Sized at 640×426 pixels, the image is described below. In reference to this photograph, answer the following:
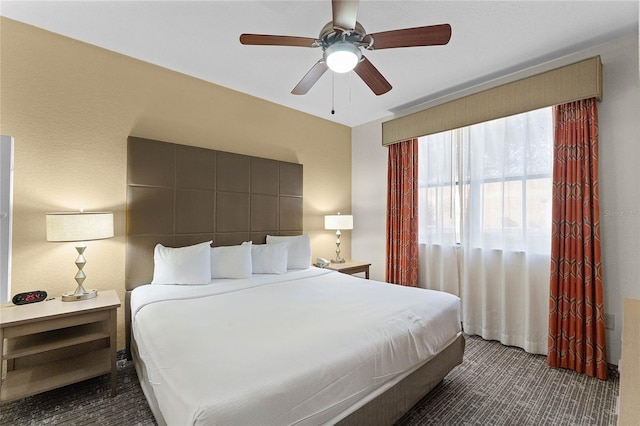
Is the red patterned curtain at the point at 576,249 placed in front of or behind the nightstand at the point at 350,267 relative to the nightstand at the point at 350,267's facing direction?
in front

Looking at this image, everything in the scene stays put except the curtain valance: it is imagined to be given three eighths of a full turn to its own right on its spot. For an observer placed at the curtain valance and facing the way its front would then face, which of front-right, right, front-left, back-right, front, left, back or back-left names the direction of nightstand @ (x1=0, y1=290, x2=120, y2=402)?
back-left

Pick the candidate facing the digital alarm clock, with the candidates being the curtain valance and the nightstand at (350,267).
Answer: the curtain valance

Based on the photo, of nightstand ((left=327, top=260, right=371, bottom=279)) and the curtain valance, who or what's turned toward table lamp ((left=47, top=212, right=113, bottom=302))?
the curtain valance

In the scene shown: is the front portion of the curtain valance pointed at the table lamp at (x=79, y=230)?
yes

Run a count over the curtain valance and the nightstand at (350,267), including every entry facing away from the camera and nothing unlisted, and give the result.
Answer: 0

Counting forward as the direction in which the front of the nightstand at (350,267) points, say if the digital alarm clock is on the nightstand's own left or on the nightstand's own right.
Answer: on the nightstand's own right

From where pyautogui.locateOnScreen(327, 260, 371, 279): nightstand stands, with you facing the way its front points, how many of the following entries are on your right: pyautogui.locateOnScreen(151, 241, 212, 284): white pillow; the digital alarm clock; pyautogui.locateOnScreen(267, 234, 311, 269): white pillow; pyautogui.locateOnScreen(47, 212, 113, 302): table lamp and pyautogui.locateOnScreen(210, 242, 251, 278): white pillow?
5

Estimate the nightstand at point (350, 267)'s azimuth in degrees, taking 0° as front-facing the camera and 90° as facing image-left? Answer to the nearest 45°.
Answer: approximately 315°

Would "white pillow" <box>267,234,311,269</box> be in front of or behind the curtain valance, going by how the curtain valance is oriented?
in front

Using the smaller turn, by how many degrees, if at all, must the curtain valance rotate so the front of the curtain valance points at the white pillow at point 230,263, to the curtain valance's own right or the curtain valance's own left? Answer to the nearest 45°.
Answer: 0° — it already faces it

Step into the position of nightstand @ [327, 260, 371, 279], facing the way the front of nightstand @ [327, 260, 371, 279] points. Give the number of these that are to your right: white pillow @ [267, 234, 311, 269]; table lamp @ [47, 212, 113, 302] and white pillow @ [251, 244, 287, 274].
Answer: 3

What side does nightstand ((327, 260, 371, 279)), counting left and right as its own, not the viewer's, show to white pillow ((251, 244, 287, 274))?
right

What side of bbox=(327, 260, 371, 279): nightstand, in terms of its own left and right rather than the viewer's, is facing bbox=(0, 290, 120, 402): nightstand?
right

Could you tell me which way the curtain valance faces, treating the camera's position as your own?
facing the viewer and to the left of the viewer

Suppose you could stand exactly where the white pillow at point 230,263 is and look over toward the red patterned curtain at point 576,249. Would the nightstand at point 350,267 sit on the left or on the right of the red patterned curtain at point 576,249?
left
